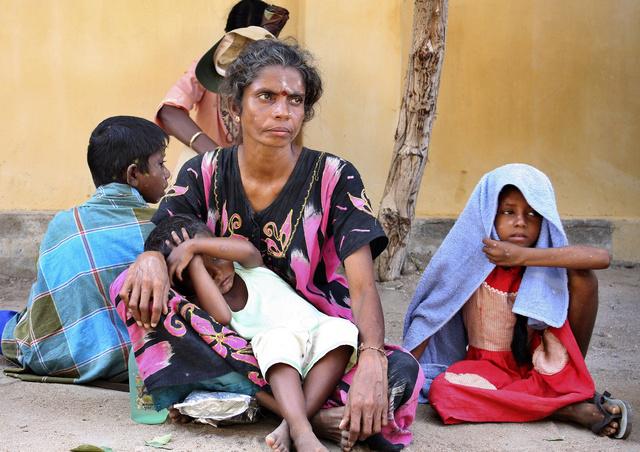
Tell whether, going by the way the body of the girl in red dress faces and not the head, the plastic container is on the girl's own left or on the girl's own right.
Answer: on the girl's own right

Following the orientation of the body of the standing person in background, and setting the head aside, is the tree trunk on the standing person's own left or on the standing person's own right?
on the standing person's own left

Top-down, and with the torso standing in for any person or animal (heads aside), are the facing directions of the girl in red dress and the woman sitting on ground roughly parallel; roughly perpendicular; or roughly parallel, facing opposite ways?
roughly parallel

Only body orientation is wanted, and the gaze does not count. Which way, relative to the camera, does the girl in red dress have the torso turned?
toward the camera

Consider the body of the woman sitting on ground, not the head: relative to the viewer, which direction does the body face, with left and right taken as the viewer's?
facing the viewer

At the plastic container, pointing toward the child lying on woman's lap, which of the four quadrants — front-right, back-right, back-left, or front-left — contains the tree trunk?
front-left

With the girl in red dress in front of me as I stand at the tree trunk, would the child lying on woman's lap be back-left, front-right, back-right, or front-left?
front-right

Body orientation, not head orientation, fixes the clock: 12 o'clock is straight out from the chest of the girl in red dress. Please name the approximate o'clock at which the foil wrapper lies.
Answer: The foil wrapper is roughly at 2 o'clock from the girl in red dress.

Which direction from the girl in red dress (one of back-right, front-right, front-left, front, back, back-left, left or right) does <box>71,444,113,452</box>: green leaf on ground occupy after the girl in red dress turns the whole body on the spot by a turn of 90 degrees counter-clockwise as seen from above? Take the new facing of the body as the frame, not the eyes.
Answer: back-right

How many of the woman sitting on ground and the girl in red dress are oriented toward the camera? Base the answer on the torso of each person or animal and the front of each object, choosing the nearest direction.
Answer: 2

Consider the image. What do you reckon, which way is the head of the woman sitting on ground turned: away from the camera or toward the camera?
toward the camera
